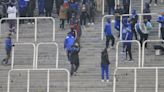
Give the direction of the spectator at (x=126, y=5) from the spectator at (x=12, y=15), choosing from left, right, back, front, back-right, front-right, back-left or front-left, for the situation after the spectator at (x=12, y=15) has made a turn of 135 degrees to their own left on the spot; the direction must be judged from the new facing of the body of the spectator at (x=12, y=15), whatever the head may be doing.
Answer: front-right

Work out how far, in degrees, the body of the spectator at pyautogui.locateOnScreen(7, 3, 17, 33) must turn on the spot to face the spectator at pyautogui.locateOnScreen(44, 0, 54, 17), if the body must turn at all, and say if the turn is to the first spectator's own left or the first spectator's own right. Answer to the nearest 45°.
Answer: approximately 90° to the first spectator's own left

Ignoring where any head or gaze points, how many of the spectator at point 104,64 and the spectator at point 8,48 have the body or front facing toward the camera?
1

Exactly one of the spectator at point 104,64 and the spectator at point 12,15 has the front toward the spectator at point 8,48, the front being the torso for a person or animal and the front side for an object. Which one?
the spectator at point 12,15

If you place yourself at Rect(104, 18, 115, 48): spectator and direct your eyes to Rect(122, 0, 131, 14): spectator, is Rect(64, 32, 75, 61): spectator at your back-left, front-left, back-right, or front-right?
back-left

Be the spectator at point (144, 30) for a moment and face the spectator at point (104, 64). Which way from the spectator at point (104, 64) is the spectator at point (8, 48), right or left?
right

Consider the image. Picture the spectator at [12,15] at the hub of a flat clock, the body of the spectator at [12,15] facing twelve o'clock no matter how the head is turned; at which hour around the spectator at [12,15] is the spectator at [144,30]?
the spectator at [144,30] is roughly at 10 o'clock from the spectator at [12,15].
